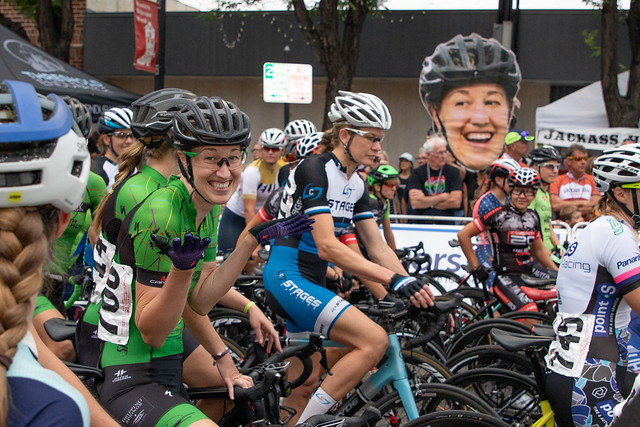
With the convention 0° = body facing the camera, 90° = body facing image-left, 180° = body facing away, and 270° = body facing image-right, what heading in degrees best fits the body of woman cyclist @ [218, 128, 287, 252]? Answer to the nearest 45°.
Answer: approximately 315°

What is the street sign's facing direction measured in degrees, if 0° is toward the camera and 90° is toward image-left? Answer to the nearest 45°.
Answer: approximately 0°

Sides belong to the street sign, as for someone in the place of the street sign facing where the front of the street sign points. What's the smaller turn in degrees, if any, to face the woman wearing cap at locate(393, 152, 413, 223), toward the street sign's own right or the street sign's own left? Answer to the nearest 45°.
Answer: approximately 90° to the street sign's own left

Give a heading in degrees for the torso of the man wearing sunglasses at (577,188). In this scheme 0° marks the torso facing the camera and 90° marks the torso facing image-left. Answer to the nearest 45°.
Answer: approximately 0°

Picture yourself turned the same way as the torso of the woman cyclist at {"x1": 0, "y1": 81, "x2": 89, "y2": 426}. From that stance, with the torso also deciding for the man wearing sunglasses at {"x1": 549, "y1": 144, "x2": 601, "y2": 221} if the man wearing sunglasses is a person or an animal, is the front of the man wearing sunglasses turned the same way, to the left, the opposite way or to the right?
the opposite way

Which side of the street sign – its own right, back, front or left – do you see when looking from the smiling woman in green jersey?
front

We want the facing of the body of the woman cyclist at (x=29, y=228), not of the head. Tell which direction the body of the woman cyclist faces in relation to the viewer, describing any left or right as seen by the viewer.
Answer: facing away from the viewer and to the right of the viewer
